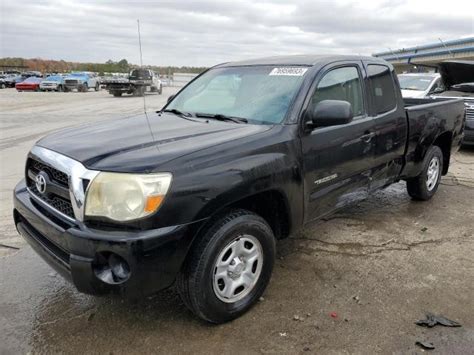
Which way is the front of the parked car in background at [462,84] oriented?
toward the camera

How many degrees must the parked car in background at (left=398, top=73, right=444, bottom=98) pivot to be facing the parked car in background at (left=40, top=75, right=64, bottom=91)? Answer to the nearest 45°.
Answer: approximately 90° to its right

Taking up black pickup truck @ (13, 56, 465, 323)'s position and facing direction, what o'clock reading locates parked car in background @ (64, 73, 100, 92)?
The parked car in background is roughly at 4 o'clock from the black pickup truck.

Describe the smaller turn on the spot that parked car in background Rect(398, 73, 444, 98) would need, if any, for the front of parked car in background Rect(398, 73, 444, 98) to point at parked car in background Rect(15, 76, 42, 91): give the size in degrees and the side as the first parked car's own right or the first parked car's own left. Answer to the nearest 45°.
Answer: approximately 90° to the first parked car's own right

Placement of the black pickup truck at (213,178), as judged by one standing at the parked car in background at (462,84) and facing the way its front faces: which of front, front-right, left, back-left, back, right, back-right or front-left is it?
front

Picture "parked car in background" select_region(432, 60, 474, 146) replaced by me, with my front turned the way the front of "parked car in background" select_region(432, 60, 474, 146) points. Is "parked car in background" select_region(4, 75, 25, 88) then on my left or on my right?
on my right

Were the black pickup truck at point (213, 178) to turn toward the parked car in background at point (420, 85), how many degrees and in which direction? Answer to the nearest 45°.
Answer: approximately 180°

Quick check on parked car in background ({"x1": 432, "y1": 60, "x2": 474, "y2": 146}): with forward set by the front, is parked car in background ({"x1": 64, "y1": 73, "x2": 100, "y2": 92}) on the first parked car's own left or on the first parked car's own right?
on the first parked car's own right

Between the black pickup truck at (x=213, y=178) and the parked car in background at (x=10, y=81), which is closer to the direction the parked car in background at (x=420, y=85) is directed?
the black pickup truck

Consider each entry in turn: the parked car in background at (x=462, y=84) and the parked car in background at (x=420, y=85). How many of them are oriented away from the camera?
0

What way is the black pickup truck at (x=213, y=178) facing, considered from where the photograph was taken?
facing the viewer and to the left of the viewer
